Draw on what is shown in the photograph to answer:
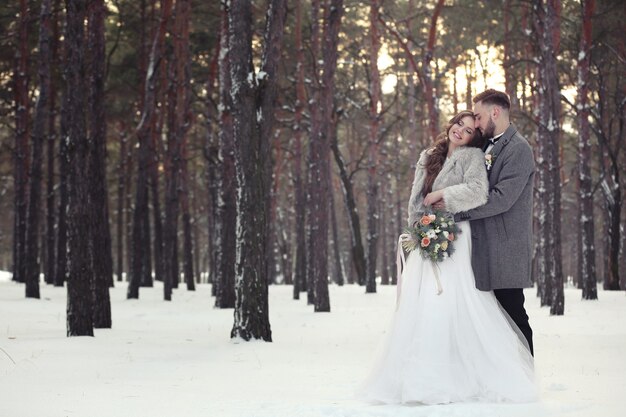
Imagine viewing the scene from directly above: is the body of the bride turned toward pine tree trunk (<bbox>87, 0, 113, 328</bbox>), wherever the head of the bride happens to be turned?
no

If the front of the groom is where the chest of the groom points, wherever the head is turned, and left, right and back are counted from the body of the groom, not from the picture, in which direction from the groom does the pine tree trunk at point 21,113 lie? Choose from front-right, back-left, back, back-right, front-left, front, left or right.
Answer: front-right

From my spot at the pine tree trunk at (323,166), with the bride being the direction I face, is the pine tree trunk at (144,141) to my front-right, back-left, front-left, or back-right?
back-right

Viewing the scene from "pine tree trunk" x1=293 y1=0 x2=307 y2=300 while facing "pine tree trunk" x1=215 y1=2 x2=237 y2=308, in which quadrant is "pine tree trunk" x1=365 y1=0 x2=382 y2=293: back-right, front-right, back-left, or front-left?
back-left

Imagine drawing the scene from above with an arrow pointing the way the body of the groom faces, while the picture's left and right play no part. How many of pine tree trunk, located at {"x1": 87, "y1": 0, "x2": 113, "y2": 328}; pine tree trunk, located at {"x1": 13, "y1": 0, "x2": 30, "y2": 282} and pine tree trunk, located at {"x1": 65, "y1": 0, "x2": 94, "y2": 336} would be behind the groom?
0

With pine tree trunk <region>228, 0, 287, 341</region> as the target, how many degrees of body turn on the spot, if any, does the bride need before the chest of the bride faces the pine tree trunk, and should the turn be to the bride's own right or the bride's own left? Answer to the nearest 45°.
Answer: approximately 90° to the bride's own right

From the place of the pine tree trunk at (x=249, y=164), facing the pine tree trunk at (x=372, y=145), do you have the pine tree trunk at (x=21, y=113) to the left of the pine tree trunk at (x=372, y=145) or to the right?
left

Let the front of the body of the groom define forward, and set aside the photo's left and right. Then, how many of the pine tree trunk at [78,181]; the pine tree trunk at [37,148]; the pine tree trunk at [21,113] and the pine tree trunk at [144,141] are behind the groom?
0

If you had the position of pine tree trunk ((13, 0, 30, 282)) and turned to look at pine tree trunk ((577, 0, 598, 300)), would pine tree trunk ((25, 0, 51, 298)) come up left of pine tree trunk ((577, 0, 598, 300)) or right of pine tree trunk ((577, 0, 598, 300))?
right

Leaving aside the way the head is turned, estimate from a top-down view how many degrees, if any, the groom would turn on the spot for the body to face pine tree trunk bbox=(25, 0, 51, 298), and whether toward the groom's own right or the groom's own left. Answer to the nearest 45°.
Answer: approximately 45° to the groom's own right

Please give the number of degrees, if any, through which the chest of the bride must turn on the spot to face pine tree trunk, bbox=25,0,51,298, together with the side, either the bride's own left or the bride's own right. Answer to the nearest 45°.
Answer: approximately 90° to the bride's own right

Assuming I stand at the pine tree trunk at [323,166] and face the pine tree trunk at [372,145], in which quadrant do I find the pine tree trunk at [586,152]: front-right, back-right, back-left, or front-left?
front-right

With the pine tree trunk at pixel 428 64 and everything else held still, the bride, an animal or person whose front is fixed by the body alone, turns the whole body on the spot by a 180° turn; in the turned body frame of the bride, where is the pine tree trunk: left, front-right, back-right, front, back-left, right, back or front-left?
front-left

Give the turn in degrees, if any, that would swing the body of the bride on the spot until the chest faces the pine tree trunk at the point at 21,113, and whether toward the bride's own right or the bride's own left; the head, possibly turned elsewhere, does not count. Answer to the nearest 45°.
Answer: approximately 90° to the bride's own right

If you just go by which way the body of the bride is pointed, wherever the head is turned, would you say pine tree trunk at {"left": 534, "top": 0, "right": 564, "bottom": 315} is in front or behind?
behind

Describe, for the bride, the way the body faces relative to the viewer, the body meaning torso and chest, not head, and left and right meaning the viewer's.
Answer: facing the viewer and to the left of the viewer

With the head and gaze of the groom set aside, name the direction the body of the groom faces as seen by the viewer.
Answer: to the viewer's left
